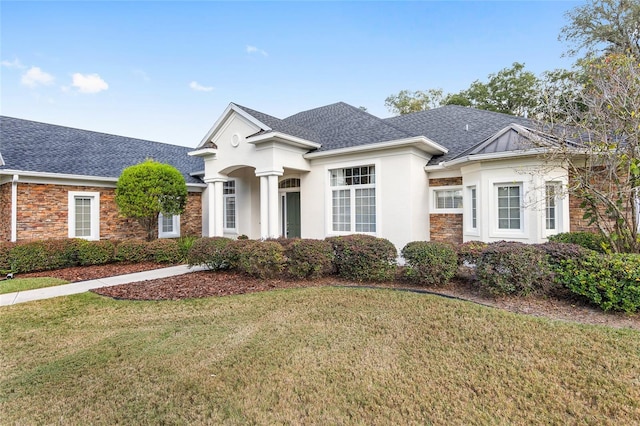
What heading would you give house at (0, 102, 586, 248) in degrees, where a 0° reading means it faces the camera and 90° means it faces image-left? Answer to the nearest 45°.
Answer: approximately 45°

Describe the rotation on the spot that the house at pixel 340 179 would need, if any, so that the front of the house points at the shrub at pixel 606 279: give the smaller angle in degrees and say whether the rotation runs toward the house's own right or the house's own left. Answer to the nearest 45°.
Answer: approximately 90° to the house's own left

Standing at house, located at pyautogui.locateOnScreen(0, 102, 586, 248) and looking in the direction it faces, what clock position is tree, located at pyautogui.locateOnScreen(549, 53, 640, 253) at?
The tree is roughly at 9 o'clock from the house.

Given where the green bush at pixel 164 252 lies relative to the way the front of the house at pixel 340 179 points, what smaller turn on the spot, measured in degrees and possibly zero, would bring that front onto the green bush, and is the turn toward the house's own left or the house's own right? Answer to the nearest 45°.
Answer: approximately 45° to the house's own right

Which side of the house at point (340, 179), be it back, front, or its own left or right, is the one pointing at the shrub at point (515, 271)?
left

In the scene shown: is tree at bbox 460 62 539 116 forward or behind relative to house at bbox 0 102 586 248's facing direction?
behind
